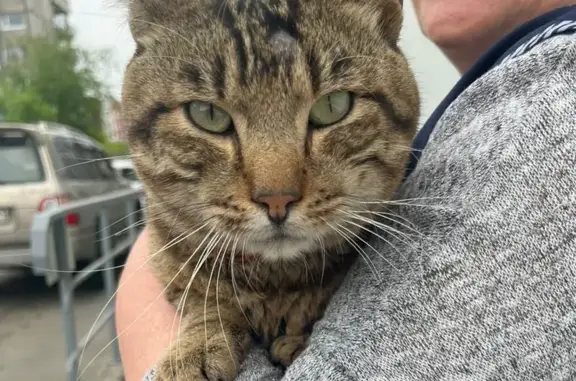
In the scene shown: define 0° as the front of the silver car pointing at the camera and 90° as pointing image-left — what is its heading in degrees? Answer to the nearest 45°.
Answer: approximately 225°

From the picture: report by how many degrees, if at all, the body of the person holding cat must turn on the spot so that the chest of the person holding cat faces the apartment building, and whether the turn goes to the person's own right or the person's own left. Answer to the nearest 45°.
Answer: approximately 90° to the person's own right

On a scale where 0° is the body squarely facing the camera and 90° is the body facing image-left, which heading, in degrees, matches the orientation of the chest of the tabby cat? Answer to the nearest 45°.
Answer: approximately 0°

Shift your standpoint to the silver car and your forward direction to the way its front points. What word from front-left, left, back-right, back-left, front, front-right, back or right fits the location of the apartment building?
front-left

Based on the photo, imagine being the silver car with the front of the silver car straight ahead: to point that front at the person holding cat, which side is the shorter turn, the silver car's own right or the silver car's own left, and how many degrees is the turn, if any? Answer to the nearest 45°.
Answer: approximately 135° to the silver car's own right

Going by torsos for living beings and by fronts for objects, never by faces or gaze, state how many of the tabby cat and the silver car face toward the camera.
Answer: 1

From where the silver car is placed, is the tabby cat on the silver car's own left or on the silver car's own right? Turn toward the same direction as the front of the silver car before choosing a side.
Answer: on the silver car's own right

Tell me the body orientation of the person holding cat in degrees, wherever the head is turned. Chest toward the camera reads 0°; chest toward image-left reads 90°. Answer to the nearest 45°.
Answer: approximately 45°
